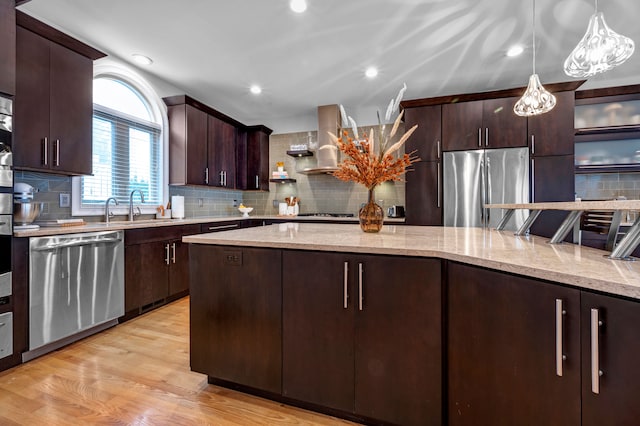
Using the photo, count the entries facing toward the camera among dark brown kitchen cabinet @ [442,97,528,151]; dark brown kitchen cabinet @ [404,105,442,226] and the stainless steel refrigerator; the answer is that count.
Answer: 3

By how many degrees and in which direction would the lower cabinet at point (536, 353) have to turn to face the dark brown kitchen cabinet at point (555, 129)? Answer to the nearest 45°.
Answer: approximately 135° to its right

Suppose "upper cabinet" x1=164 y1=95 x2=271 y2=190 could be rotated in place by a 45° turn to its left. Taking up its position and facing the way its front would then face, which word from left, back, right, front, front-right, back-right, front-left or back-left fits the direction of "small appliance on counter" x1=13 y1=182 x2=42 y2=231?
back-right

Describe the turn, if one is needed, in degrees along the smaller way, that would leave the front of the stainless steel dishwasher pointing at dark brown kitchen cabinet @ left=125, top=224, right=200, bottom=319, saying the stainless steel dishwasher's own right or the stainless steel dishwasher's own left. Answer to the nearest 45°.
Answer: approximately 90° to the stainless steel dishwasher's own left

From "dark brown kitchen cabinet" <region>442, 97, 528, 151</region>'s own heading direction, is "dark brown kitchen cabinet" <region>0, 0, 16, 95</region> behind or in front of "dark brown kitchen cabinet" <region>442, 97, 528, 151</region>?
in front

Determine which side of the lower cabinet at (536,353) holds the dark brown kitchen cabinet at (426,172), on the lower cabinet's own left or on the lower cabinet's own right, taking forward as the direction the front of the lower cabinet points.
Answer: on the lower cabinet's own right

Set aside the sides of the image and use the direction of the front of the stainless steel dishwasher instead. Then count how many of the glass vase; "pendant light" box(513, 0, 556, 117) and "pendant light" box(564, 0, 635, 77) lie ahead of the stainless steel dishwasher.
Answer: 3

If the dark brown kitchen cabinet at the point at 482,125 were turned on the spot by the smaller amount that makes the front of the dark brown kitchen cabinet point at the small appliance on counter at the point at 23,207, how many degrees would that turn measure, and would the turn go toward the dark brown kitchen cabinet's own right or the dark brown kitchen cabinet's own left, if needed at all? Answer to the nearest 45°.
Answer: approximately 45° to the dark brown kitchen cabinet's own right

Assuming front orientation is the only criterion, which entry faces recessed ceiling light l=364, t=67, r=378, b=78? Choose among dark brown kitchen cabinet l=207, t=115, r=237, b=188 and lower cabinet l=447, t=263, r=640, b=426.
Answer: the dark brown kitchen cabinet

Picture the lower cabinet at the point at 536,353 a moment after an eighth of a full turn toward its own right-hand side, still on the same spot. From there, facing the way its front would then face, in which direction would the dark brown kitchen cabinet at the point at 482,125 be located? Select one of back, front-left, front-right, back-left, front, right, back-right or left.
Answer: right

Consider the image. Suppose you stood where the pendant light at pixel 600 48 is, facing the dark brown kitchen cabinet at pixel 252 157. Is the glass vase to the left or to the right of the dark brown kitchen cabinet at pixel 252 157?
left

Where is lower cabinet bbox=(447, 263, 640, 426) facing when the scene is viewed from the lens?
facing the viewer and to the left of the viewer
